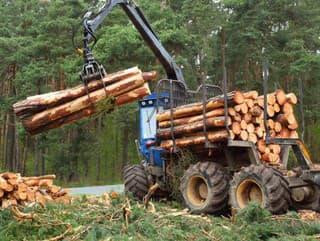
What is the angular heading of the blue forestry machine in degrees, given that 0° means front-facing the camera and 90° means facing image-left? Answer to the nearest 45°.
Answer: approximately 135°
